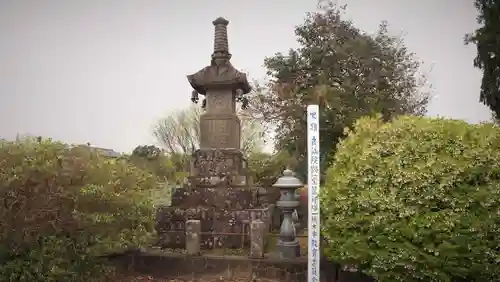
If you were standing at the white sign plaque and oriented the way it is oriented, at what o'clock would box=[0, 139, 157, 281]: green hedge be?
The green hedge is roughly at 3 o'clock from the white sign plaque.

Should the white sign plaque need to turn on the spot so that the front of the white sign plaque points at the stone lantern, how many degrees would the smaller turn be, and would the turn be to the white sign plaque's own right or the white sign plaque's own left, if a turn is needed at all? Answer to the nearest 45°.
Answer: approximately 180°

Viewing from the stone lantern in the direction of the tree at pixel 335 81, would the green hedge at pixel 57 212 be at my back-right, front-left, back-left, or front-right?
back-left

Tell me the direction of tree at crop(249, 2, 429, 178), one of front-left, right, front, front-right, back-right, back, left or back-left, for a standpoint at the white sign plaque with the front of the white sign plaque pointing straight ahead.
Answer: back

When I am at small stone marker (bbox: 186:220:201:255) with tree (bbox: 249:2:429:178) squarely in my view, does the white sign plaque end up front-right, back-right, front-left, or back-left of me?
back-right

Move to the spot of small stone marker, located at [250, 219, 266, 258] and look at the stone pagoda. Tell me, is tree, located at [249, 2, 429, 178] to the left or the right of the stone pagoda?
right

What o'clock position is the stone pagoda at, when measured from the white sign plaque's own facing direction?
The stone pagoda is roughly at 5 o'clock from the white sign plaque.

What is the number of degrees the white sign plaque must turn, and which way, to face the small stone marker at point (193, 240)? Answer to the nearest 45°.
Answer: approximately 135° to its right

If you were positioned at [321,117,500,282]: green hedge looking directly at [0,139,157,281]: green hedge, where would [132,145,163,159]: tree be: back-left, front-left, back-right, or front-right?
front-right

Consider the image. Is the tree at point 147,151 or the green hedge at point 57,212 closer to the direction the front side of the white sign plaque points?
the green hedge

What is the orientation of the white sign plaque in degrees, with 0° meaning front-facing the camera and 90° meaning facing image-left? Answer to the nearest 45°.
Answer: approximately 0°

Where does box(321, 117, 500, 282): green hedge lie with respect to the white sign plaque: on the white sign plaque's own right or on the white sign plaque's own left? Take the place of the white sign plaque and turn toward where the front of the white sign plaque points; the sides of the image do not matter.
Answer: on the white sign plaque's own left

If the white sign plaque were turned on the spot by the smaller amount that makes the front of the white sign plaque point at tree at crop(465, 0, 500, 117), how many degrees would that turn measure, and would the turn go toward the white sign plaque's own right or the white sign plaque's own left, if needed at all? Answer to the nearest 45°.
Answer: approximately 135° to the white sign plaque's own left
